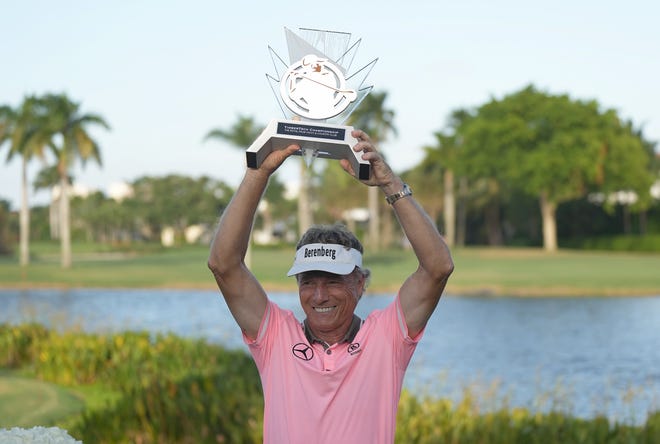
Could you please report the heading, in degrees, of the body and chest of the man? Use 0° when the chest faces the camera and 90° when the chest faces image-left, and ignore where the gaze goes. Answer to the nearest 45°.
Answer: approximately 0°
